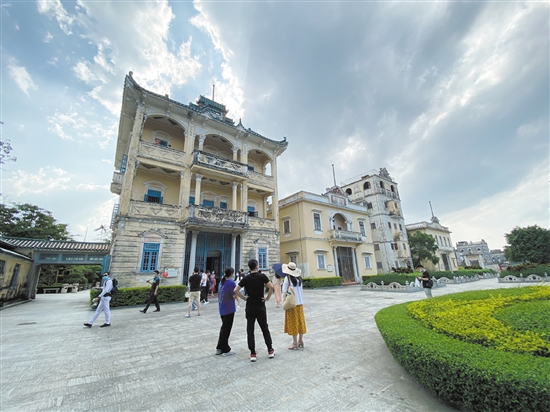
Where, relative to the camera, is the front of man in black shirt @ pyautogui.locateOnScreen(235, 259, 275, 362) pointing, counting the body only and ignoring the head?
away from the camera

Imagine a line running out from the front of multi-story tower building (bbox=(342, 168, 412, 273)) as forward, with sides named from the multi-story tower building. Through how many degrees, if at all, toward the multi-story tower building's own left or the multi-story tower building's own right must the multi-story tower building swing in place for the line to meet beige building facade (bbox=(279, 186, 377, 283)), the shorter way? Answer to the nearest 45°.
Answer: approximately 90° to the multi-story tower building's own right

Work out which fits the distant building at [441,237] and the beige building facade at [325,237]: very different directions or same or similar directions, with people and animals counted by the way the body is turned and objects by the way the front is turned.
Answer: same or similar directions

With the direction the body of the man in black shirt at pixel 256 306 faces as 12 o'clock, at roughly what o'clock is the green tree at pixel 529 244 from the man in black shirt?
The green tree is roughly at 2 o'clock from the man in black shirt.

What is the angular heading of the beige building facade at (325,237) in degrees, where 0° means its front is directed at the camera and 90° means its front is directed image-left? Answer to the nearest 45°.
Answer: approximately 315°

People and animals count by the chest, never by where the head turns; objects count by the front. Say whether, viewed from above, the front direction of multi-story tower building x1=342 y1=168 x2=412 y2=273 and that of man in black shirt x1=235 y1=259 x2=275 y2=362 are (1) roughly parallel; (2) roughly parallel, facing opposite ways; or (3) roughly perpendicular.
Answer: roughly parallel, facing opposite ways

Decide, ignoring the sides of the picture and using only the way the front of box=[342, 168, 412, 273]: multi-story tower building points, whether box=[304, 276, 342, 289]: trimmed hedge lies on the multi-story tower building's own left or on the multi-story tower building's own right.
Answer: on the multi-story tower building's own right

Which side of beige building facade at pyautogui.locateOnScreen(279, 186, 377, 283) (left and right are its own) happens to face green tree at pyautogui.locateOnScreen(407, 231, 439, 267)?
left

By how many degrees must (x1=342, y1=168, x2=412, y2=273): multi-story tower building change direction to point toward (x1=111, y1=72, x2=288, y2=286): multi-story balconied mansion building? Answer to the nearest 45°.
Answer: approximately 90° to its right

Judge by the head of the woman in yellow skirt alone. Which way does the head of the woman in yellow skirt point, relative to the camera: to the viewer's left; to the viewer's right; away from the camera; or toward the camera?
away from the camera

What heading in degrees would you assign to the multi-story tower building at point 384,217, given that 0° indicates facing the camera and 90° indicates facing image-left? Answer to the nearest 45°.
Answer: approximately 315°

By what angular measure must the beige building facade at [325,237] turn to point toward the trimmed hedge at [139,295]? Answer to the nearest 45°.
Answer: approximately 90° to its right

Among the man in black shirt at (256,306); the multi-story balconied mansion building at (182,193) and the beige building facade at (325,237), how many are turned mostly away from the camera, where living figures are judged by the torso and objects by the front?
1

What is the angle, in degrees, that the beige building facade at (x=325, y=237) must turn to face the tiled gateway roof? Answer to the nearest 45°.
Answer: approximately 90° to its right

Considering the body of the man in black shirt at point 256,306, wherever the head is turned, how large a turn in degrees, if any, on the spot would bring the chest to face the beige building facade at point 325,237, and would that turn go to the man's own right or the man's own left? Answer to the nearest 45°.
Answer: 0° — they already face it

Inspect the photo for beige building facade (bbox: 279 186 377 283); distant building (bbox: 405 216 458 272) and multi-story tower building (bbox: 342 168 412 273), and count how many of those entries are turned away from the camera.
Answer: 0

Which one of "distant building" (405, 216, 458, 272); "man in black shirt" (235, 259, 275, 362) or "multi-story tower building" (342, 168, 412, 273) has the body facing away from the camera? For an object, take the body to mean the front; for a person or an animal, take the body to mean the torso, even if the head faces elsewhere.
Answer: the man in black shirt

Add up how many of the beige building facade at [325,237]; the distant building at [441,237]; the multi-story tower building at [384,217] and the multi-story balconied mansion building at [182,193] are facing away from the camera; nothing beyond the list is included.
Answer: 0
